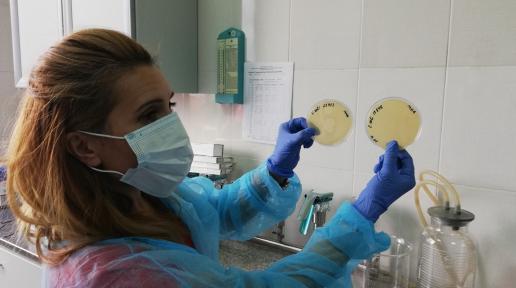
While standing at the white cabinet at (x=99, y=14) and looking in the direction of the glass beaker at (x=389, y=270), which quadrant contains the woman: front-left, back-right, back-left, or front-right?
front-right

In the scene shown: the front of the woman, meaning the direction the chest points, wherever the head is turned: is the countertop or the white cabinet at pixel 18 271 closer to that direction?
the countertop

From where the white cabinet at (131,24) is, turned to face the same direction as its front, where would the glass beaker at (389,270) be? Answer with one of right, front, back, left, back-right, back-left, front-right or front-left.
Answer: left

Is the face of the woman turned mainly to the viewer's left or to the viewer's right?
to the viewer's right

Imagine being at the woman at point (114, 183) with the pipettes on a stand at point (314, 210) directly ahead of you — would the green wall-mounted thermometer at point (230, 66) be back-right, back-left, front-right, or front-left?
front-left

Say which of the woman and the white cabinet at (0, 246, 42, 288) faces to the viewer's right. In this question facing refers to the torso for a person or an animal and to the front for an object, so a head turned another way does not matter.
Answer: the woman

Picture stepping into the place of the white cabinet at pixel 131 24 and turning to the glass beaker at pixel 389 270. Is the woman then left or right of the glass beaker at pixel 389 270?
right

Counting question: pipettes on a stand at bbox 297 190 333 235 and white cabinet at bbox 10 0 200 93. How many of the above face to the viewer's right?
0

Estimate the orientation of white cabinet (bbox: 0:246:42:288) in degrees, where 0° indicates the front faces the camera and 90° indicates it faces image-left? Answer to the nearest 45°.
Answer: approximately 45°

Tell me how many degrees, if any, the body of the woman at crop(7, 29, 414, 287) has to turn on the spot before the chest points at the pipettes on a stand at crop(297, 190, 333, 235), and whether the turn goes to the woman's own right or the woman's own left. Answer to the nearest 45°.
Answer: approximately 45° to the woman's own left

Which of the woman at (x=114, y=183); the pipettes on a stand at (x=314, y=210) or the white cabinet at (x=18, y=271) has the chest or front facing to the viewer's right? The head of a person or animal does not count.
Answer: the woman

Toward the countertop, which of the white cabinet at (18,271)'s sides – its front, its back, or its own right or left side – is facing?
left

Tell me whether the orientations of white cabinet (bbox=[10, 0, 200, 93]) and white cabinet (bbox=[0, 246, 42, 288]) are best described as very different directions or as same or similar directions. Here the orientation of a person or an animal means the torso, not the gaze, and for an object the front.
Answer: same or similar directions

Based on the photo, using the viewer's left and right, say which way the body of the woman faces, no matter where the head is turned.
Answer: facing to the right of the viewer

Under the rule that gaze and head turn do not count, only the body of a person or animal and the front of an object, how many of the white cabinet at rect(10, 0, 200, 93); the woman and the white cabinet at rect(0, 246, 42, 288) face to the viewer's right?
1
